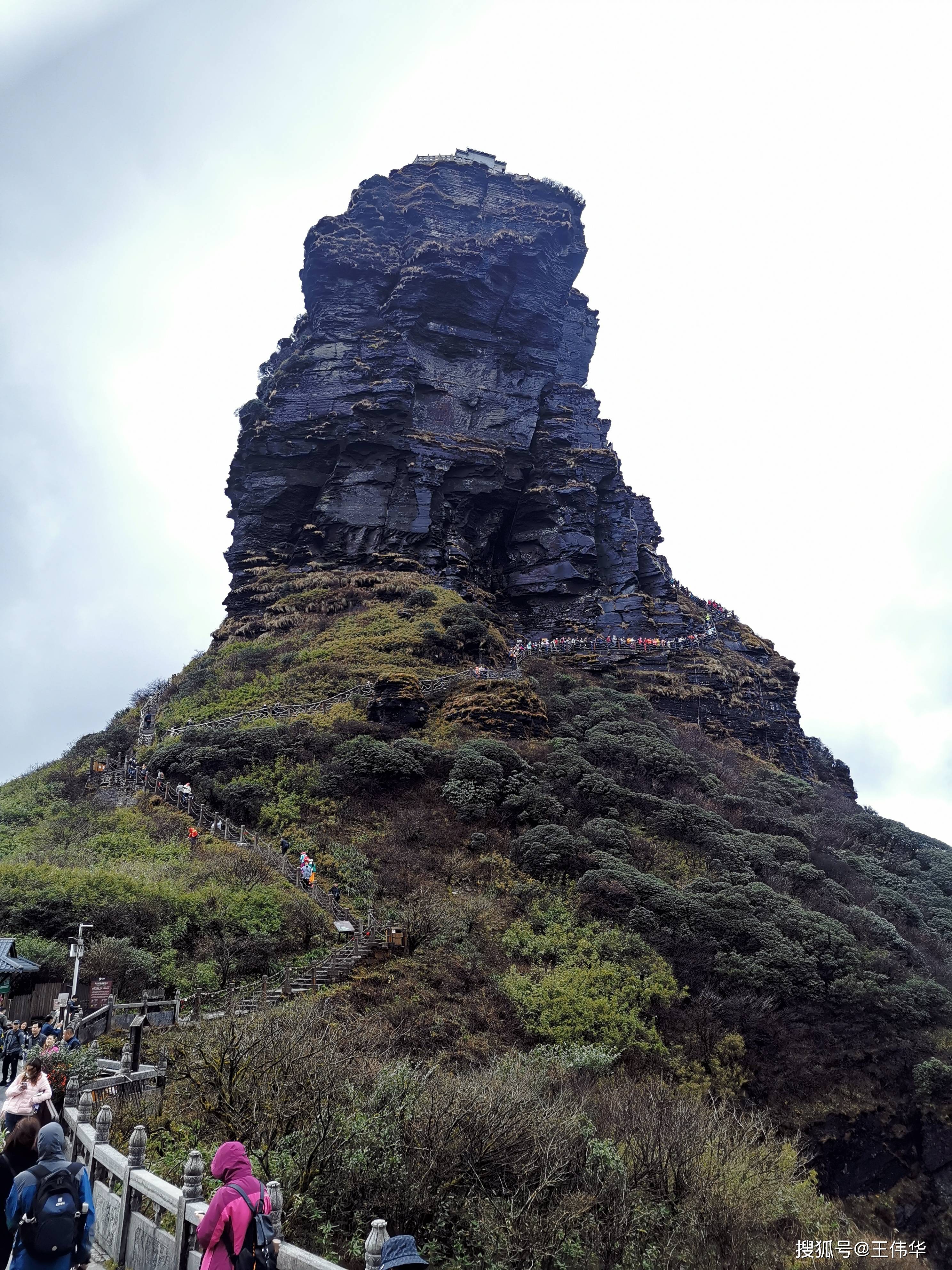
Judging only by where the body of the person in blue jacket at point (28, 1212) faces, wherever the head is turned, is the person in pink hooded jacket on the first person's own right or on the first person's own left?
on the first person's own right

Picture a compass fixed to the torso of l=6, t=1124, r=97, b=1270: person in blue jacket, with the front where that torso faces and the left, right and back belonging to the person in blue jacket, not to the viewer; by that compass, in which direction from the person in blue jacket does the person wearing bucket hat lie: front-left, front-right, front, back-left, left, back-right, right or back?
back-right

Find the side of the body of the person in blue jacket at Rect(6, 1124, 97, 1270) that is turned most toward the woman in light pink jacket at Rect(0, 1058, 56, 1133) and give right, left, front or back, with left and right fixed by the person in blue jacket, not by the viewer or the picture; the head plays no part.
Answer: front

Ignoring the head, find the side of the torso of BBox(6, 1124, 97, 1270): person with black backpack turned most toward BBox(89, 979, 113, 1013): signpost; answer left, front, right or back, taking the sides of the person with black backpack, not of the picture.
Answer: front

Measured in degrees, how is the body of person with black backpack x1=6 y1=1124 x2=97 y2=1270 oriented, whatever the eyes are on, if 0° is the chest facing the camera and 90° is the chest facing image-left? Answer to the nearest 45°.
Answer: approximately 180°

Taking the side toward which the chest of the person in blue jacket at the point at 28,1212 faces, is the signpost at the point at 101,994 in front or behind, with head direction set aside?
in front

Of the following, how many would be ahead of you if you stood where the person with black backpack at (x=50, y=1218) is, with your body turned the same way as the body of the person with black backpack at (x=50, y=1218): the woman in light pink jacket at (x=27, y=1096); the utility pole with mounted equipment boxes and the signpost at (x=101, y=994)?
3

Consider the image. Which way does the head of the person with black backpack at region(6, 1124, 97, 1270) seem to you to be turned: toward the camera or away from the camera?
away from the camera

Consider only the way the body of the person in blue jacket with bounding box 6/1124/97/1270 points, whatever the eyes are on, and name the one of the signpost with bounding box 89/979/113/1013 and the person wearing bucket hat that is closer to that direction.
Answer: the signpost

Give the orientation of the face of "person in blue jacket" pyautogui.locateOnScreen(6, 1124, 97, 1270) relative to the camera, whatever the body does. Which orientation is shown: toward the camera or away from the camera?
away from the camera

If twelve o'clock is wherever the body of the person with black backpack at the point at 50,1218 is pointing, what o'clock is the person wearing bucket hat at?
The person wearing bucket hat is roughly at 4 o'clock from the person with black backpack.

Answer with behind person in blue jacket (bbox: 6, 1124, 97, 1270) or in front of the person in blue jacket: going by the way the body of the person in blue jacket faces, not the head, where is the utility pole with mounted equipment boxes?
in front
